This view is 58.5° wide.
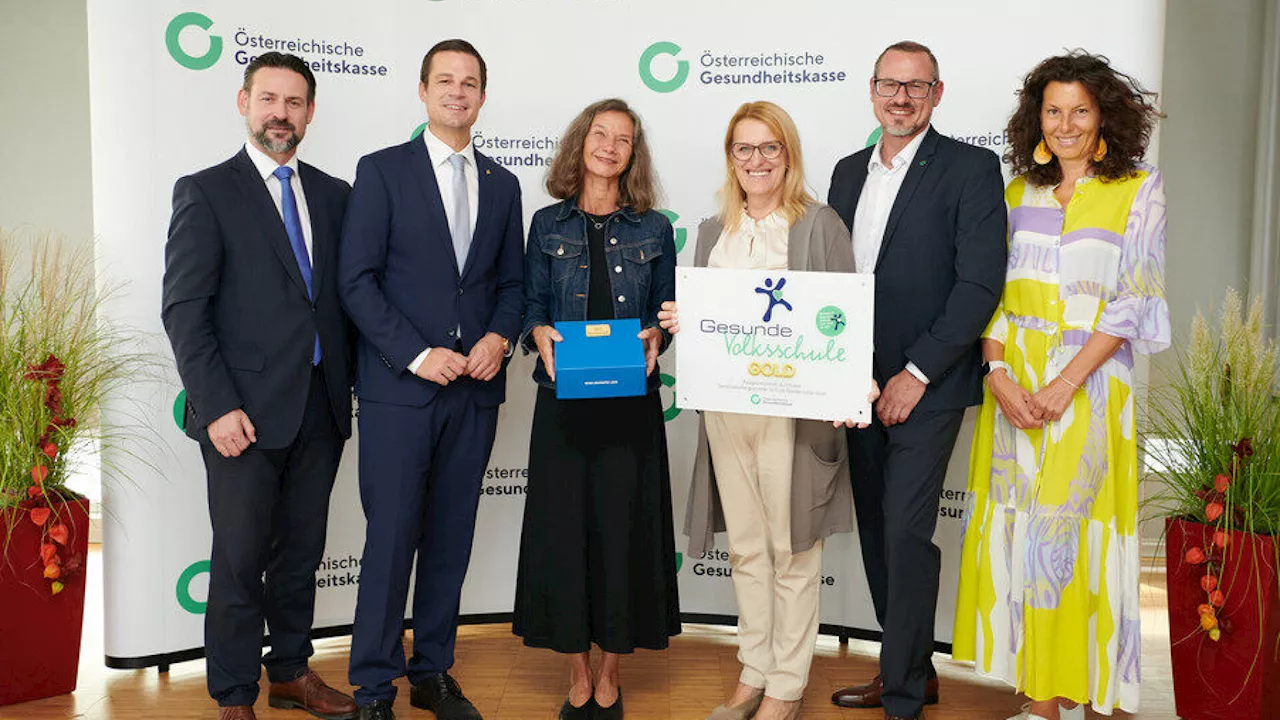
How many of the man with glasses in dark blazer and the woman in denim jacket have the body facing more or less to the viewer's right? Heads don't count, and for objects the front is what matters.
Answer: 0

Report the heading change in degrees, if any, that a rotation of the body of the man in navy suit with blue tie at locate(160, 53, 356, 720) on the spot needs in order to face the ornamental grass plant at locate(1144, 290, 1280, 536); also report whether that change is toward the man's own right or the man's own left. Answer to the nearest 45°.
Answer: approximately 45° to the man's own left

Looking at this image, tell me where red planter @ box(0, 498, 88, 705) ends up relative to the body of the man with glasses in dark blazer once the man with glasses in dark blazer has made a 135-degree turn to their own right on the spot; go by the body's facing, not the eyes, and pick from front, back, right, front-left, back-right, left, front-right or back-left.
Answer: left

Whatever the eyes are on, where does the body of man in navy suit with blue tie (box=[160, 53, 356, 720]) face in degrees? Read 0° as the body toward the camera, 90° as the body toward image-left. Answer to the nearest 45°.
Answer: approximately 315°

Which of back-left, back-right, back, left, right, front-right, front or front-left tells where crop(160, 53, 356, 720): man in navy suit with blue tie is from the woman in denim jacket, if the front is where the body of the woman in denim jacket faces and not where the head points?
right

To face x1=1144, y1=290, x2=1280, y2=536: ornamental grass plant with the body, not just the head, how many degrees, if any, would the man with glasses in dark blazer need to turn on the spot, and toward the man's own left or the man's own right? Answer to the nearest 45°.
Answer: approximately 135° to the man's own left

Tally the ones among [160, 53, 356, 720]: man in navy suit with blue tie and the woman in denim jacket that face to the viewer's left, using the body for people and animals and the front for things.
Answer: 0

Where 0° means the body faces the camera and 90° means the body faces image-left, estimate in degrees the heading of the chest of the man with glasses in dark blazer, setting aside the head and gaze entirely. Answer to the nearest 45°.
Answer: approximately 45°

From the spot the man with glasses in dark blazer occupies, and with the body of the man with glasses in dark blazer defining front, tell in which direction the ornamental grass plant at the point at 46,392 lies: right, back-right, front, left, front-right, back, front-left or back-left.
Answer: front-right

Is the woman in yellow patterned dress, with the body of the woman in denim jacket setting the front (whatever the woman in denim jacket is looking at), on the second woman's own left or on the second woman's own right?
on the second woman's own left
